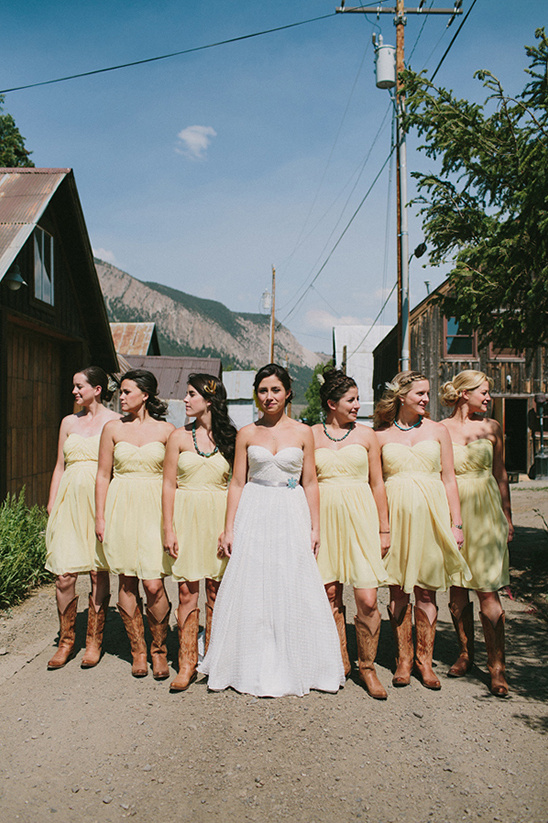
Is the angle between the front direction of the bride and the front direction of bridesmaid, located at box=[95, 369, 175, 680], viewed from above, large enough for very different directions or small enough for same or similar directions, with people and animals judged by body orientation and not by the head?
same or similar directions

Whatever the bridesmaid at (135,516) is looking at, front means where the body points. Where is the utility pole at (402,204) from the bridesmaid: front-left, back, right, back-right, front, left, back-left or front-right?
back-left

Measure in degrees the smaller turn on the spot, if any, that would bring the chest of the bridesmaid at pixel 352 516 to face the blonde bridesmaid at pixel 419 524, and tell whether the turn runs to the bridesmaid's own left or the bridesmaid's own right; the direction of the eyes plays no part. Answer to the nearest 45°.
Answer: approximately 90° to the bridesmaid's own left

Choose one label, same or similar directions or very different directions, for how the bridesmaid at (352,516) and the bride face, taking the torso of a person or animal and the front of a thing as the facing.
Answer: same or similar directions

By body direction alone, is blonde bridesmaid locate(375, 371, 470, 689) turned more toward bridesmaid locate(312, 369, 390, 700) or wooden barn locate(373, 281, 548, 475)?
the bridesmaid

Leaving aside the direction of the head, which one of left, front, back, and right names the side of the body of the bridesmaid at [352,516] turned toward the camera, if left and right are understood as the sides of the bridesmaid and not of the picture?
front

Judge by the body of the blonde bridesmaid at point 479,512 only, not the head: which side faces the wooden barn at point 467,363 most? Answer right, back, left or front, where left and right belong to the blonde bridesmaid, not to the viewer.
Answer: back

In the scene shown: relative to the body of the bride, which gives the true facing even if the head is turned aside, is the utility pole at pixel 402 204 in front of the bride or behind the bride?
behind

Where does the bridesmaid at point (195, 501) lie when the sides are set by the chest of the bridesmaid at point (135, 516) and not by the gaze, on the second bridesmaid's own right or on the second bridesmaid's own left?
on the second bridesmaid's own left

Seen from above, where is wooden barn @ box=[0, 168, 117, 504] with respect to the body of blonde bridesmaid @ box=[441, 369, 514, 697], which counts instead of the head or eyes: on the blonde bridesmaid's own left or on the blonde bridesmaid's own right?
on the blonde bridesmaid's own right

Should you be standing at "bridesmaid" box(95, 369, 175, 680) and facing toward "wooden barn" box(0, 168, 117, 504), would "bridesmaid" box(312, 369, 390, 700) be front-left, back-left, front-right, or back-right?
back-right

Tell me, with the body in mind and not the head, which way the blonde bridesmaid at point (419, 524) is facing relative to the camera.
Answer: toward the camera

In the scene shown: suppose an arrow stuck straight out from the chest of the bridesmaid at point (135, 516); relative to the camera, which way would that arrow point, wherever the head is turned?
toward the camera

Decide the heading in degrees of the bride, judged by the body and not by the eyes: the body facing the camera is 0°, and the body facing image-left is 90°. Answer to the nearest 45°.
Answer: approximately 0°
